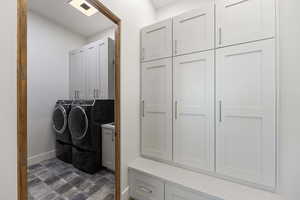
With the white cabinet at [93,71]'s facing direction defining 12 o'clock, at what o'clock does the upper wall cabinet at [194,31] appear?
The upper wall cabinet is roughly at 9 o'clock from the white cabinet.

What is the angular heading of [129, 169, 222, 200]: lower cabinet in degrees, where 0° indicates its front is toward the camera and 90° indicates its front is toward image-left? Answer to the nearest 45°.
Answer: approximately 45°

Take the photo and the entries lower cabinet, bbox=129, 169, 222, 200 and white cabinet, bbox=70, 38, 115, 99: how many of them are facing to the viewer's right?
0
